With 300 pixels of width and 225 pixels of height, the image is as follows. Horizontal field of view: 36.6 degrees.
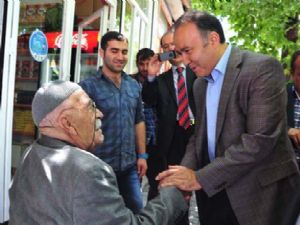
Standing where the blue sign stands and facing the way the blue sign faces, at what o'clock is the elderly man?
The elderly man is roughly at 12 o'clock from the blue sign.

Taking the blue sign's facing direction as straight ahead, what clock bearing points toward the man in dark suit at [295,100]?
The man in dark suit is roughly at 10 o'clock from the blue sign.

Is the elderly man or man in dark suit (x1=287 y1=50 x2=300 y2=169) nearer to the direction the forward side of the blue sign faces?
the elderly man

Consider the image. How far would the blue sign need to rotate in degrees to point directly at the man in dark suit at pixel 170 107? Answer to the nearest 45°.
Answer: approximately 45° to its left

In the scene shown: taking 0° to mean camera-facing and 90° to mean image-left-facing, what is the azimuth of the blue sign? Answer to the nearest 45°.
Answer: approximately 0°

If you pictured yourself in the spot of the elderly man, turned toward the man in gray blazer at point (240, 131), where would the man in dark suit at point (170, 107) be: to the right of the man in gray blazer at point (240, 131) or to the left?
left

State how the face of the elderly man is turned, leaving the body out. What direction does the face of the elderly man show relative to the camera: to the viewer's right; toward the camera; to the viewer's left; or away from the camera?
to the viewer's right
